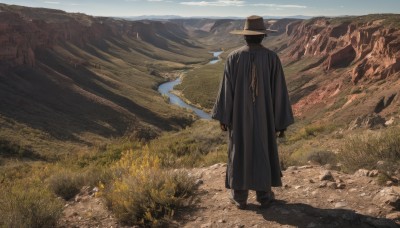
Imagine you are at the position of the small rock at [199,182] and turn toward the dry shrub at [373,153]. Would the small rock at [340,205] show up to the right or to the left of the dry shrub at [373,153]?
right

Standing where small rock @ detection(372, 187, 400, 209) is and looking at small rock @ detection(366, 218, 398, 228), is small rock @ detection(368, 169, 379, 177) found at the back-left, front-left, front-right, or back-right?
back-right

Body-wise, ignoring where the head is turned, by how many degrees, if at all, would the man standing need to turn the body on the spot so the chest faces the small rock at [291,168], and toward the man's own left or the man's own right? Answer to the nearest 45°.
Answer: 0° — they already face it

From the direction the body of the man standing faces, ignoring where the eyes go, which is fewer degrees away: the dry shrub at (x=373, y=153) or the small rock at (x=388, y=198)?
the dry shrub

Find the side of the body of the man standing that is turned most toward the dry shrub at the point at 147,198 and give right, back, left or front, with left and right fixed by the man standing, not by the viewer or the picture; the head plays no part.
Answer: left

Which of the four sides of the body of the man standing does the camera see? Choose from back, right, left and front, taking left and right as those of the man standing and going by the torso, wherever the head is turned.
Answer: back

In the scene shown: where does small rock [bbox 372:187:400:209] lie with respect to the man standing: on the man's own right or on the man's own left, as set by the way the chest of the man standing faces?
on the man's own right

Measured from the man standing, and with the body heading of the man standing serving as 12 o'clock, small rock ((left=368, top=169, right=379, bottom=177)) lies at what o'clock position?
The small rock is roughly at 2 o'clock from the man standing.

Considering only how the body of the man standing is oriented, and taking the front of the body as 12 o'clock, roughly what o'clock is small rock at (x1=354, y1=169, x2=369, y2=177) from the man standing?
The small rock is roughly at 2 o'clock from the man standing.
